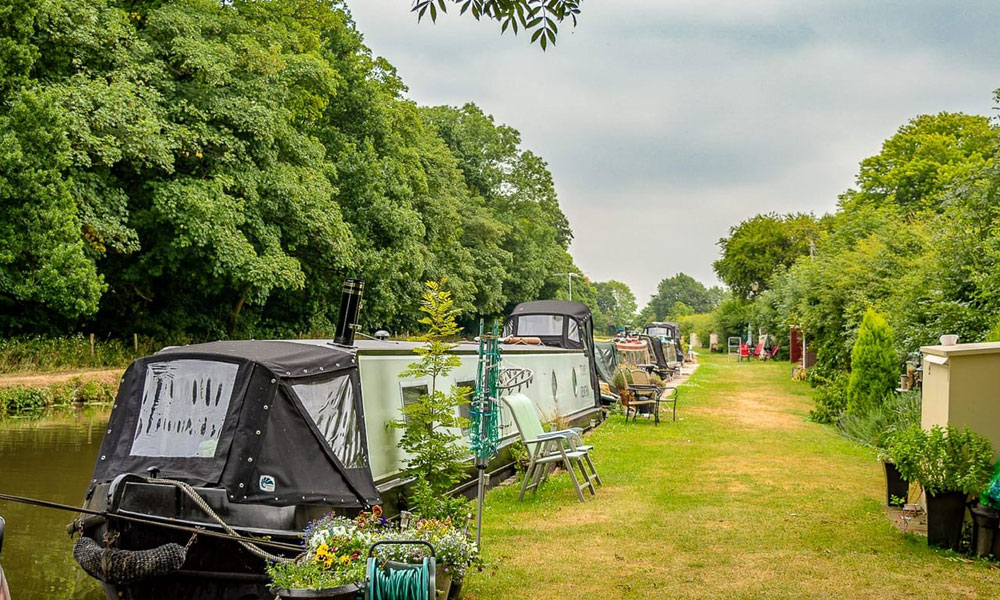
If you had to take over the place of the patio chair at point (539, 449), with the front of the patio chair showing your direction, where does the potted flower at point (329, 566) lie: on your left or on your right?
on your right

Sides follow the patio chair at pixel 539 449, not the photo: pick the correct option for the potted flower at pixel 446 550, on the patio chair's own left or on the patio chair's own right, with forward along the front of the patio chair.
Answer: on the patio chair's own right

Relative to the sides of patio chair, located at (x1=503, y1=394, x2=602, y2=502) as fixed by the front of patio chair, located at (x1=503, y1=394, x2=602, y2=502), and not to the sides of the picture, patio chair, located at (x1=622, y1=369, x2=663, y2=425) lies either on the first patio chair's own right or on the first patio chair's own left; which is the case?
on the first patio chair's own left

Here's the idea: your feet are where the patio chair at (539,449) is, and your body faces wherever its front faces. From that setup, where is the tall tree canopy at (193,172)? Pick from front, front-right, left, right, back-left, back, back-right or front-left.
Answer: back

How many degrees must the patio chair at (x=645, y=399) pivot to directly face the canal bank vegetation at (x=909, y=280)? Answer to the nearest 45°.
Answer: approximately 45° to its left

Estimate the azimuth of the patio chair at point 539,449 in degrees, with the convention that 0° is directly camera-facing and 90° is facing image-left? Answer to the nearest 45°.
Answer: approximately 315°

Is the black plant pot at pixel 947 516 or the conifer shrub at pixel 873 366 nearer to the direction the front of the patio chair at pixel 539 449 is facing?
the black plant pot

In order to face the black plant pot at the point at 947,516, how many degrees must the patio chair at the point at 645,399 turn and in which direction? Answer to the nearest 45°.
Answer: approximately 45° to its right
